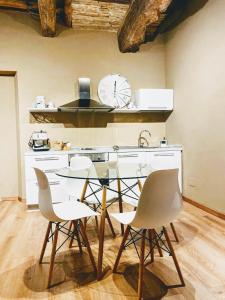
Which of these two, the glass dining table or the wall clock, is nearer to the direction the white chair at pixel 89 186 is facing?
the glass dining table

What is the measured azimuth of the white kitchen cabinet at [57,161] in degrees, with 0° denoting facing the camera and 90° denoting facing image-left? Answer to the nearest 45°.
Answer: approximately 0°

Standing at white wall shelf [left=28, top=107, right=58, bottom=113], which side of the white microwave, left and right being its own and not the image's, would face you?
right

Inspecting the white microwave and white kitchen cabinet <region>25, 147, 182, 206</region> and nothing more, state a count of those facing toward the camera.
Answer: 2

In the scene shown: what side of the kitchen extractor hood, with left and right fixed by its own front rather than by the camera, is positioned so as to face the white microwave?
left

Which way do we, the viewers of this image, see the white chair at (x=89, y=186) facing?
facing the viewer and to the right of the viewer

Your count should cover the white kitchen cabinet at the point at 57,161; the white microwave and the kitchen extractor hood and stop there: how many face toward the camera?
3
